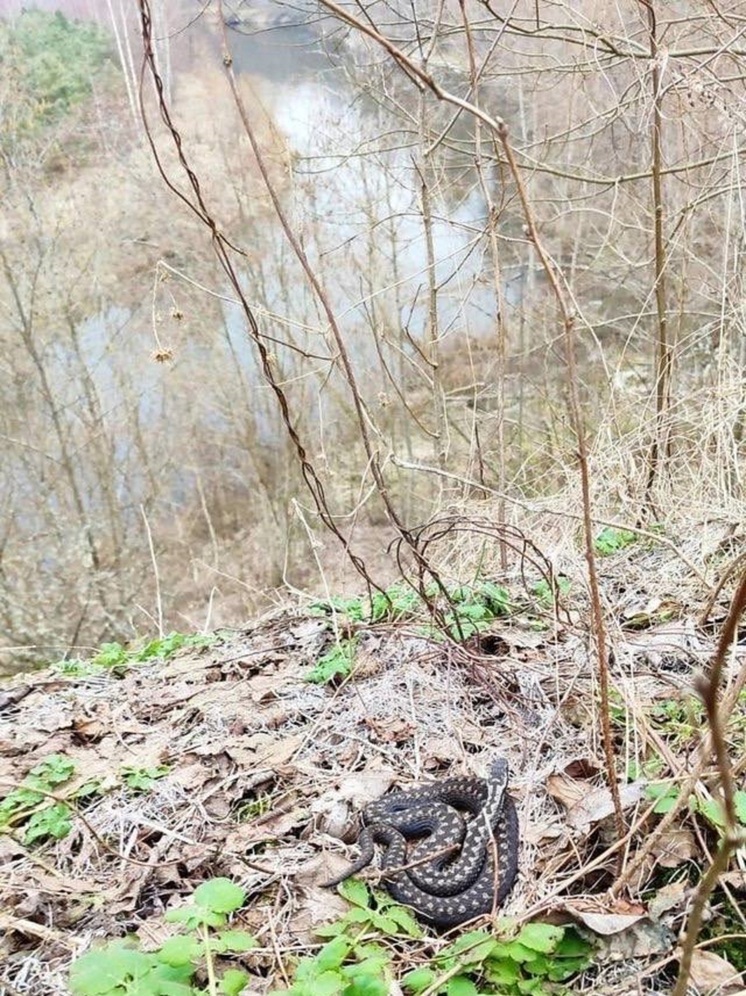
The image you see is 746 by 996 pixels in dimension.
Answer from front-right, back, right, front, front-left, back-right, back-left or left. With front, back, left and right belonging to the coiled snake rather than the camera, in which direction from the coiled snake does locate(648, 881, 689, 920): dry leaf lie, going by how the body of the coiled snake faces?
back-right

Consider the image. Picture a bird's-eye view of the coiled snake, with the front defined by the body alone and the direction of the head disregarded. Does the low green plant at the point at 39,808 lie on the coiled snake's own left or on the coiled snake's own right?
on the coiled snake's own left

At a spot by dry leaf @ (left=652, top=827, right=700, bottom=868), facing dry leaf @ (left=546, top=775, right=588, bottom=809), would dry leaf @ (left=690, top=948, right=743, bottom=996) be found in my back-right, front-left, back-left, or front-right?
back-left

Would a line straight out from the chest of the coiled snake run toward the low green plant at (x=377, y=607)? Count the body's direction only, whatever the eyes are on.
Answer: yes
